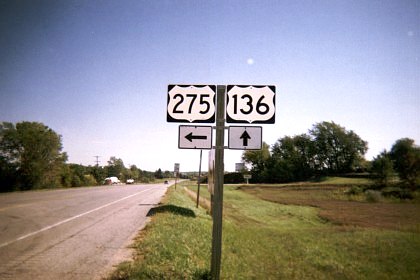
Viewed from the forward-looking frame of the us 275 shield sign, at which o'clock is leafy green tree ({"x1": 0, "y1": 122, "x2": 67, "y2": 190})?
The leafy green tree is roughly at 5 o'clock from the us 275 shield sign.

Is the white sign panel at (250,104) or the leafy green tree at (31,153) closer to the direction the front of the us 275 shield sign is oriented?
the white sign panel

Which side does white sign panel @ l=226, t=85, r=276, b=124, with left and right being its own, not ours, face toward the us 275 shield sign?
right

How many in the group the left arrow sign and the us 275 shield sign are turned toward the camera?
2

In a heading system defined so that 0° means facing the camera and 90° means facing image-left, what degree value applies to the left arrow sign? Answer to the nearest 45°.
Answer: approximately 0°

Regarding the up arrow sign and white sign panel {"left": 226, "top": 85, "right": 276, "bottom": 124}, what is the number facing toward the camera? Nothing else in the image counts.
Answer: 2

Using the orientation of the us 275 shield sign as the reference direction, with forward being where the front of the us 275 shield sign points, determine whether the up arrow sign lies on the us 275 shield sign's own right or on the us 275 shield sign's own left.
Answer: on the us 275 shield sign's own left

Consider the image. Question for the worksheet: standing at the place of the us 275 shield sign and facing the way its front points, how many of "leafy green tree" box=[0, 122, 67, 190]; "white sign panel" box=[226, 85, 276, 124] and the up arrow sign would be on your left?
2

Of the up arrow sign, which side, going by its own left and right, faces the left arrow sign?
right
